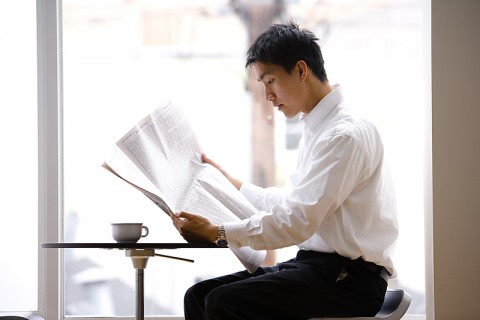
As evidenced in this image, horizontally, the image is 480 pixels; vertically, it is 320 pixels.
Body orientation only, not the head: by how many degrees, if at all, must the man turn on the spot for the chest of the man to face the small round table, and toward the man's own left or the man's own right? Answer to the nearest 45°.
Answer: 0° — they already face it

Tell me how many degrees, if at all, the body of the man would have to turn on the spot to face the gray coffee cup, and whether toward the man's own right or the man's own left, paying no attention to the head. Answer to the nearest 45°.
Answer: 0° — they already face it

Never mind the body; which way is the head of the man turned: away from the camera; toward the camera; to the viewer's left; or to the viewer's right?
to the viewer's left

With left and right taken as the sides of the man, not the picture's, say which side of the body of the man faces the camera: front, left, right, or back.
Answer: left
